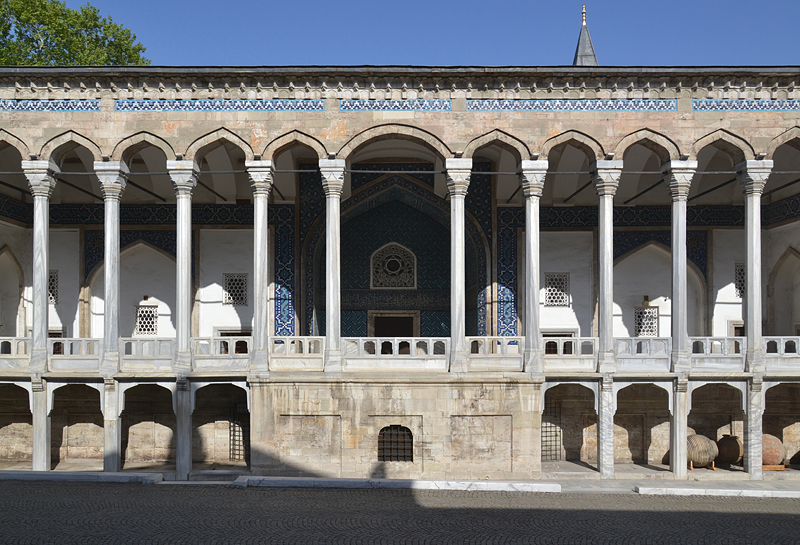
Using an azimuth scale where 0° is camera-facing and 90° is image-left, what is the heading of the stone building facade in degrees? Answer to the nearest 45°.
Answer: approximately 0°
